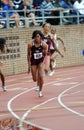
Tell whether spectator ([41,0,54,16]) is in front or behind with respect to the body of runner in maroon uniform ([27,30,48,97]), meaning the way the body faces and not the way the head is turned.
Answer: behind

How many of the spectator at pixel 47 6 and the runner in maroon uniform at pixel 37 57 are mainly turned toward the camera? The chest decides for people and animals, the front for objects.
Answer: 2

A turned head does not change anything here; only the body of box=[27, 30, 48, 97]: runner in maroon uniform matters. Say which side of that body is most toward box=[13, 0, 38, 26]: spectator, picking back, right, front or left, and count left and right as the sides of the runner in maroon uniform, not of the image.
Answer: back

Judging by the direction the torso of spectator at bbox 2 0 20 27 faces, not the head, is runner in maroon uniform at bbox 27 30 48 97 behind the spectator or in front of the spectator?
in front

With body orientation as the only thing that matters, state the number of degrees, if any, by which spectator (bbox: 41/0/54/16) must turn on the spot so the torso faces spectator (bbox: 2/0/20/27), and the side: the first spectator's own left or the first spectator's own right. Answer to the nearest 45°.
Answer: approximately 45° to the first spectator's own right

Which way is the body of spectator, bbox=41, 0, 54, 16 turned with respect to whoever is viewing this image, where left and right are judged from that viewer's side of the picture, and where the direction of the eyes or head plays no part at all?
facing the viewer

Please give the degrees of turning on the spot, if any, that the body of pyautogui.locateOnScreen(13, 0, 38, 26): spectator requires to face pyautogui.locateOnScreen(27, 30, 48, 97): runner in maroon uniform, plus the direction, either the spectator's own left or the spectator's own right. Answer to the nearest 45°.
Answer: approximately 45° to the spectator's own right

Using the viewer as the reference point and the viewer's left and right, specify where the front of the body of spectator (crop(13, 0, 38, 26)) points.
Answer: facing the viewer and to the right of the viewer

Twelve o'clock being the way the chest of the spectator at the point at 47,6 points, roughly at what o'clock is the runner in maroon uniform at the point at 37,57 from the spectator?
The runner in maroon uniform is roughly at 12 o'clock from the spectator.

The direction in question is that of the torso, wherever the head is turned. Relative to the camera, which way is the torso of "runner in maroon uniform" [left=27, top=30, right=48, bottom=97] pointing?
toward the camera

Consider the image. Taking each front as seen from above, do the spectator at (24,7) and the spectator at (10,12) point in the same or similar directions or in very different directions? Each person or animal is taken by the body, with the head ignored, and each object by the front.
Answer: same or similar directions

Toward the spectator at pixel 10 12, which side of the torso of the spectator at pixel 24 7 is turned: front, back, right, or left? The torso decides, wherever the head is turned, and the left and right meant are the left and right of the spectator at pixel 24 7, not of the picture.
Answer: right
